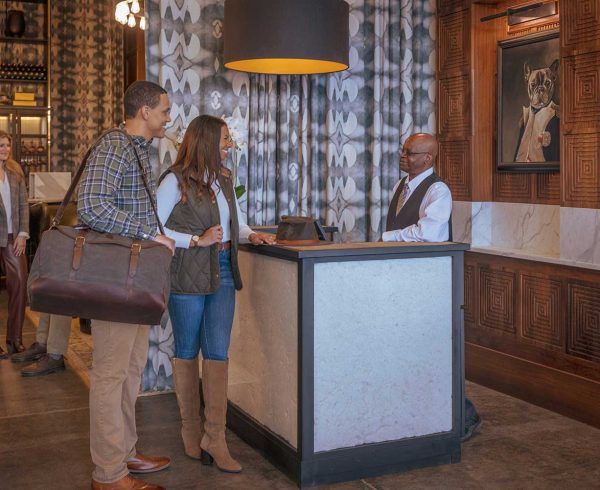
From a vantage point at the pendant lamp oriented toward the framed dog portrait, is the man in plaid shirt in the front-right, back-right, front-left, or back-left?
back-right

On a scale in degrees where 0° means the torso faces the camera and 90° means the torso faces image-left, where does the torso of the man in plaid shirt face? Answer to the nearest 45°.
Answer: approximately 270°

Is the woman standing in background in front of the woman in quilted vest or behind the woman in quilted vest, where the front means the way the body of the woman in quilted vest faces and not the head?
behind

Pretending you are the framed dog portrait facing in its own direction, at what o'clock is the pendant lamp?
The pendant lamp is roughly at 12 o'clock from the framed dog portrait.

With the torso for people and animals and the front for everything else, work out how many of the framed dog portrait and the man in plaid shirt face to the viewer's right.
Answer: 1

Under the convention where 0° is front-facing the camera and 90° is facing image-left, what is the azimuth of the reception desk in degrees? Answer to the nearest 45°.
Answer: approximately 45°

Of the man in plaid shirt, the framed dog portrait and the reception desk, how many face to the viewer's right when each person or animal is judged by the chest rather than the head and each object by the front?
1

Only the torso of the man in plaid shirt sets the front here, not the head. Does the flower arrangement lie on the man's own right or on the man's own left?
on the man's own left

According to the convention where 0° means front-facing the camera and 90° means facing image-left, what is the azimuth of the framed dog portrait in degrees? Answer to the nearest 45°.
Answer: approximately 45°

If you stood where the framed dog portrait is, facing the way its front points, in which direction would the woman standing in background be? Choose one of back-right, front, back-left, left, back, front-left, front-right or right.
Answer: front-right

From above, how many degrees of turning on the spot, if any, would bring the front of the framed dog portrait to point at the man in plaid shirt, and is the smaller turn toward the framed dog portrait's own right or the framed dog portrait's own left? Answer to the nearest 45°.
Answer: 0° — it already faces them

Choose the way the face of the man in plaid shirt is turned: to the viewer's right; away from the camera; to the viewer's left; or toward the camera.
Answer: to the viewer's right
